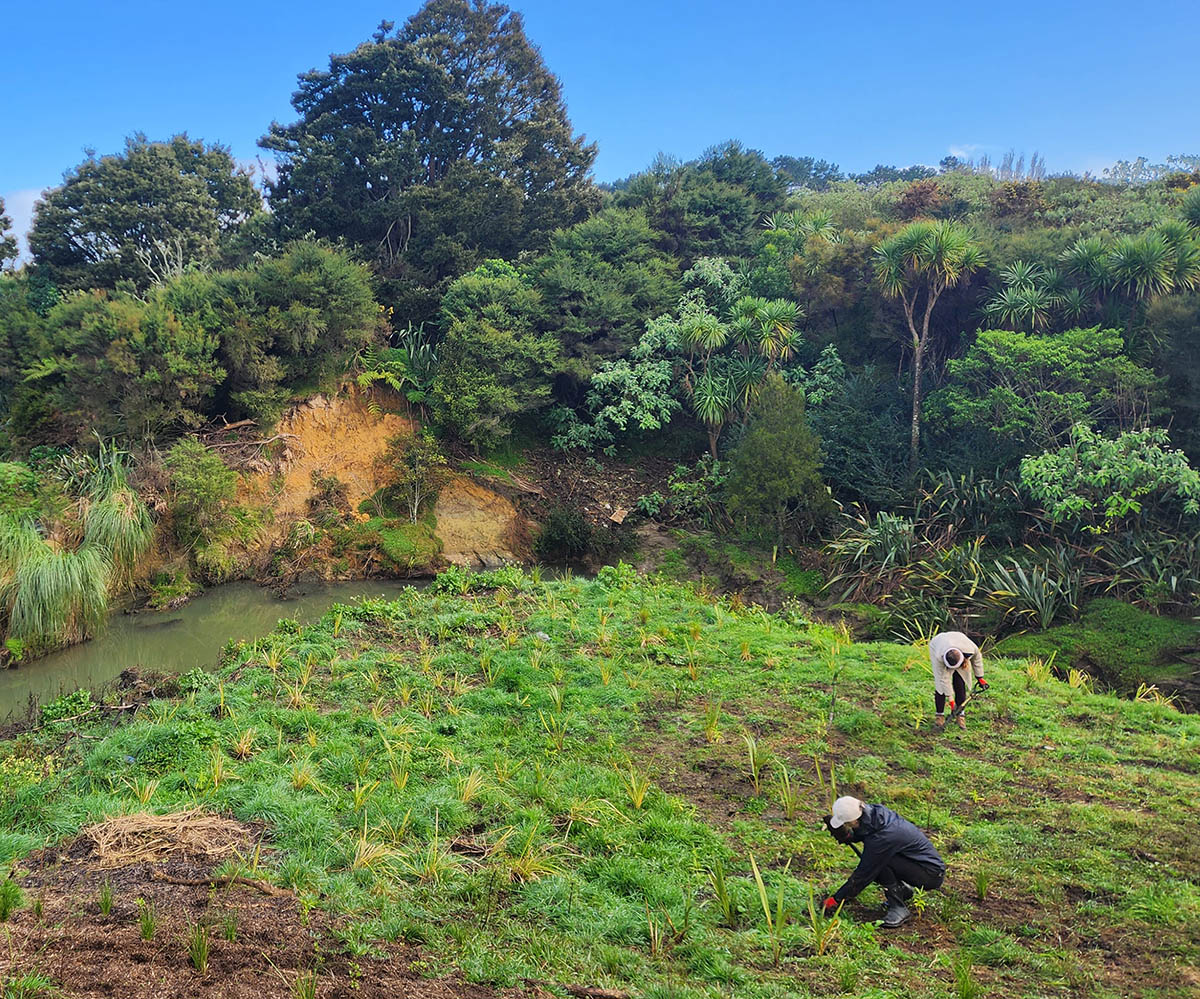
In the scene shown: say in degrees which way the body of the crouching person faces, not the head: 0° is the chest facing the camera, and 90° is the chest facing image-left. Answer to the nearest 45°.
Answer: approximately 90°

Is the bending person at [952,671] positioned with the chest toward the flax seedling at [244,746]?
no

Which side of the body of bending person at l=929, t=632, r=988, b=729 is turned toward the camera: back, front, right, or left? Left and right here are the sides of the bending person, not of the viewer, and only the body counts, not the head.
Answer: front

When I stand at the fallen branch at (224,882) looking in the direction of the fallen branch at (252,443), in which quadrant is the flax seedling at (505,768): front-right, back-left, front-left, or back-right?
front-right

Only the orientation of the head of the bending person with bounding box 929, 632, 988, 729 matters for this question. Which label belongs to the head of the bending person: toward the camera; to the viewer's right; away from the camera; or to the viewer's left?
toward the camera

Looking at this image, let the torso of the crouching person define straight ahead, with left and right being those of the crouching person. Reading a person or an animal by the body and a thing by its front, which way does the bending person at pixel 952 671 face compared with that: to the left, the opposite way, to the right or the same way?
to the left

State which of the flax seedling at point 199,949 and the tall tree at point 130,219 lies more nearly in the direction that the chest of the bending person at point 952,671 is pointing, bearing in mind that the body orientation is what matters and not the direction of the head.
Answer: the flax seedling

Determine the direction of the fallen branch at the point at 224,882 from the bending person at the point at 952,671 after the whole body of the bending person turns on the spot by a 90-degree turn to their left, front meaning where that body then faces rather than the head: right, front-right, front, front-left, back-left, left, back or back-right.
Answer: back-right

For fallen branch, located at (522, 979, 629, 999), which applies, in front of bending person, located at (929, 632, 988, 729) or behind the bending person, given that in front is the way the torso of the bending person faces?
in front

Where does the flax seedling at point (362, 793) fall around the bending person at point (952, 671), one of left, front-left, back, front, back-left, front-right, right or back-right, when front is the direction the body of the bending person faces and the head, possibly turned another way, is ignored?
front-right

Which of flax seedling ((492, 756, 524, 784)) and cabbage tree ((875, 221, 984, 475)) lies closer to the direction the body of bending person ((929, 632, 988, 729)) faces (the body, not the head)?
the flax seedling

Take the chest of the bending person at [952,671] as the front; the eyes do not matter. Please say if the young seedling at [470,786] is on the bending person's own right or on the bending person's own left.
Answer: on the bending person's own right

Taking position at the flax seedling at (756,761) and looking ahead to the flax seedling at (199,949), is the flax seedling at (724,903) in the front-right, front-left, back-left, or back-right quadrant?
front-left
